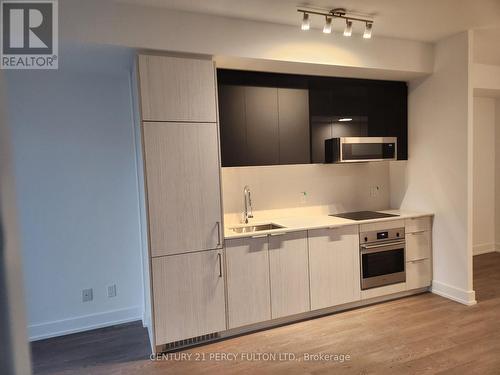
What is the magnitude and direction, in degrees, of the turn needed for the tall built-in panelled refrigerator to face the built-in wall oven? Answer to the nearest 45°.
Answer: approximately 90° to its left

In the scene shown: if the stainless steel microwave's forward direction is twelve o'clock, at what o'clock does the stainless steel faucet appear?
The stainless steel faucet is roughly at 4 o'clock from the stainless steel microwave.

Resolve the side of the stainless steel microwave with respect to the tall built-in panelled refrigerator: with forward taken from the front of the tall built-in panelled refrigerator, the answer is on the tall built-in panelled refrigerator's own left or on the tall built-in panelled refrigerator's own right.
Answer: on the tall built-in panelled refrigerator's own left

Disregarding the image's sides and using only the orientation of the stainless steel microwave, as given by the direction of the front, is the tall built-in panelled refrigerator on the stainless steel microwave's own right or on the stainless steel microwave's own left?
on the stainless steel microwave's own right

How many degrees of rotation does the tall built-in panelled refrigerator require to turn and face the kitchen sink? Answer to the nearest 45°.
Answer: approximately 135° to its left

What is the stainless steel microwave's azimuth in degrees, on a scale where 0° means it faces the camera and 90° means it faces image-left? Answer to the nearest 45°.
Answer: approximately 315°
